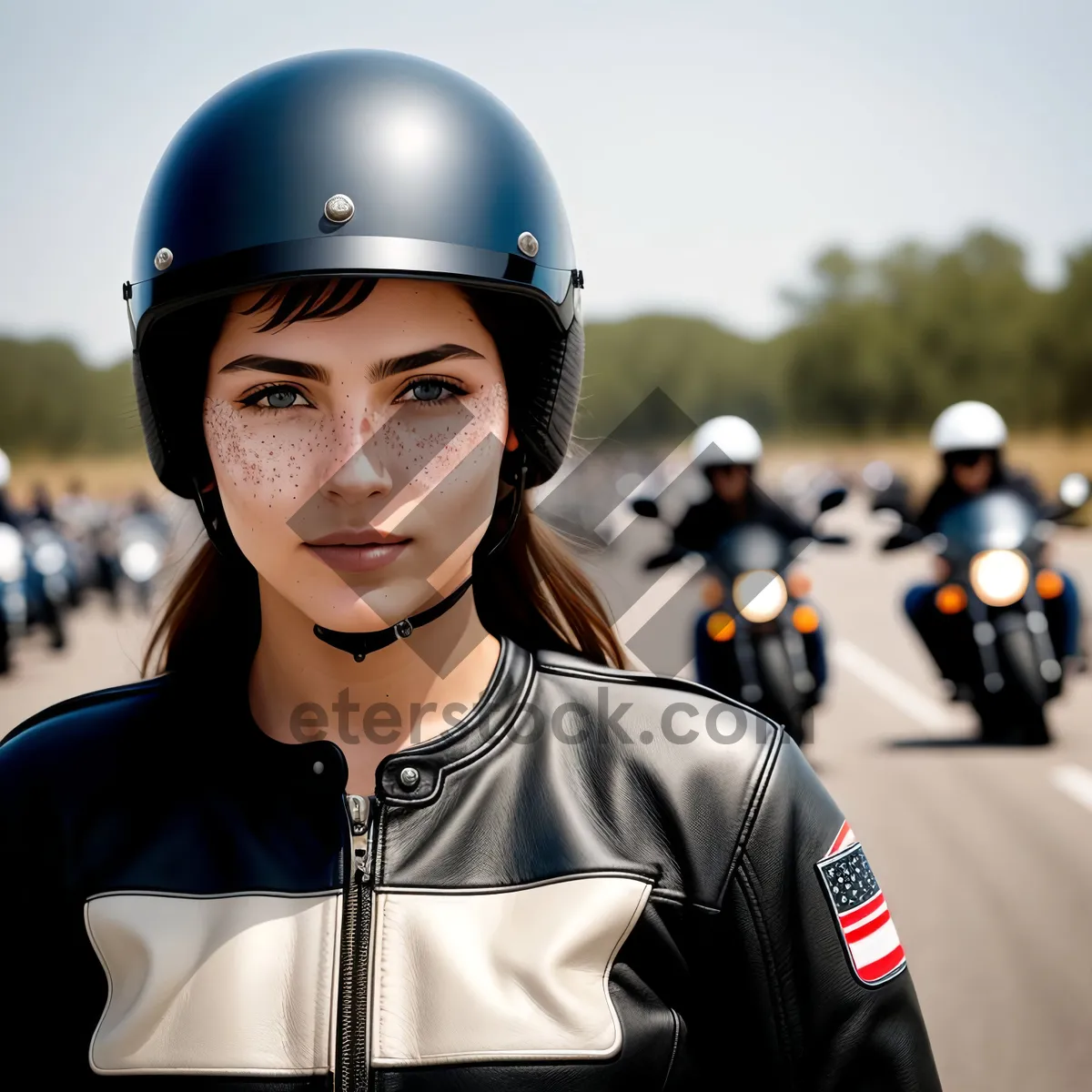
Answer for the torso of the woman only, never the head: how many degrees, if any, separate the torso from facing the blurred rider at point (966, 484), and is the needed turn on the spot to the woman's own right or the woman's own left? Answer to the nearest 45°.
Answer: approximately 135° to the woman's own left

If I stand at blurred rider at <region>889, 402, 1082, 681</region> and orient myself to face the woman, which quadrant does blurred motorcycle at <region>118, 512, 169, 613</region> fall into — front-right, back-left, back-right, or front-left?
back-right

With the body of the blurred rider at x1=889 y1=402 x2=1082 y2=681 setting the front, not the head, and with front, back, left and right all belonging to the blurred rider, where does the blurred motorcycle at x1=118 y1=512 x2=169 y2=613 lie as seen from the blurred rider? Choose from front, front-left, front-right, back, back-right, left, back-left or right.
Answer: back-right

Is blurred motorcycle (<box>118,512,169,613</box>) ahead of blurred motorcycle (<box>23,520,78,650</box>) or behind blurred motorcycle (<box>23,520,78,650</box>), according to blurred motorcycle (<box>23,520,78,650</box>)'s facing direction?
behind

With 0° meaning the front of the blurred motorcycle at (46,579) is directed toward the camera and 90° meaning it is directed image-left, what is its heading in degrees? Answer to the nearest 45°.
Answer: approximately 0°

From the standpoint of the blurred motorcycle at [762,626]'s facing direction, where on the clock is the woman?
The woman is roughly at 12 o'clock from the blurred motorcycle.

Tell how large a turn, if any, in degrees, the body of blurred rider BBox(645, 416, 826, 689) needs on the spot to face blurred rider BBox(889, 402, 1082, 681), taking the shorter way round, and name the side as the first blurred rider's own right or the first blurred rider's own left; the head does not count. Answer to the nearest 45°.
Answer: approximately 135° to the first blurred rider's own left

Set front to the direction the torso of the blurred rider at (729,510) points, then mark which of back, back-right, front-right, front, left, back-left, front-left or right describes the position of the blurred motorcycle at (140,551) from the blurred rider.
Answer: back-right
